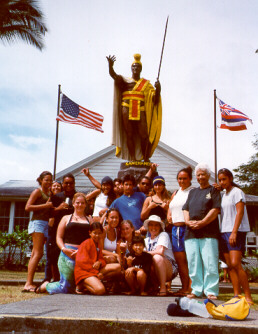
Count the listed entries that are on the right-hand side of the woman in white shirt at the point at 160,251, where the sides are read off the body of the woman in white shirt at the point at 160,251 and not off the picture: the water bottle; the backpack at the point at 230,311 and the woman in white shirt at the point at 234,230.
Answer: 0

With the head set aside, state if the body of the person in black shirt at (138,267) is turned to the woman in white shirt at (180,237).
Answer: no

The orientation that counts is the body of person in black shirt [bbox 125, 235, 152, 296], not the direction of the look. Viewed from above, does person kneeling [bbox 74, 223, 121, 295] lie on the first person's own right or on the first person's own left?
on the first person's own right

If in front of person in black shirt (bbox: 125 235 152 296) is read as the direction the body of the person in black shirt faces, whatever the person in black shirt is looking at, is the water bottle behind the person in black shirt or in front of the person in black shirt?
in front

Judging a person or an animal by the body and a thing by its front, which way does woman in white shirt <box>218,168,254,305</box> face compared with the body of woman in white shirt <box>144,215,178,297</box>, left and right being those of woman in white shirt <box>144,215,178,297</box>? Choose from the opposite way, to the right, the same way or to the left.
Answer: the same way

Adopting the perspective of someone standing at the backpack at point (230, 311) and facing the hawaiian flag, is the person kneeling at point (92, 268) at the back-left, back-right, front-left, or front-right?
front-left

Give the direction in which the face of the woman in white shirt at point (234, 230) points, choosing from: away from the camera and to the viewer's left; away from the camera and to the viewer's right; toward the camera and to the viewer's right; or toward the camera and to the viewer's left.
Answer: toward the camera and to the viewer's left

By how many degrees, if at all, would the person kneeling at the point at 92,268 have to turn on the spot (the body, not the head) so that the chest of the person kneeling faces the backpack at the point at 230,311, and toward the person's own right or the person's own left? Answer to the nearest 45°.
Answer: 0° — they already face it

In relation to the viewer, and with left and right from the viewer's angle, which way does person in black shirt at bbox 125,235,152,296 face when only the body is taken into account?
facing the viewer

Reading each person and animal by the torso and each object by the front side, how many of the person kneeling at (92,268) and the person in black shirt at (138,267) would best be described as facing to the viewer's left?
0

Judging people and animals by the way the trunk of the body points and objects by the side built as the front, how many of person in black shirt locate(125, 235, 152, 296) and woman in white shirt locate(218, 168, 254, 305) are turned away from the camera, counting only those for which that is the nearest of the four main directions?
0

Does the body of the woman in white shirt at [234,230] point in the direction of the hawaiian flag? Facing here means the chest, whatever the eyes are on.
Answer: no

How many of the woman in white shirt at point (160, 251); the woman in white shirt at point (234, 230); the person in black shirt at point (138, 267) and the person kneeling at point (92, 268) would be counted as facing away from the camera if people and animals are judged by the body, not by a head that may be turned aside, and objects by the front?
0

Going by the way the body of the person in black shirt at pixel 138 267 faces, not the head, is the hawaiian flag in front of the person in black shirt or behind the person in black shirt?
behind

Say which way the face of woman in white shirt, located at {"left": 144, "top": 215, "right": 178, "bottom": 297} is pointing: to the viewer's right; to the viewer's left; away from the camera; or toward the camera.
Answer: toward the camera

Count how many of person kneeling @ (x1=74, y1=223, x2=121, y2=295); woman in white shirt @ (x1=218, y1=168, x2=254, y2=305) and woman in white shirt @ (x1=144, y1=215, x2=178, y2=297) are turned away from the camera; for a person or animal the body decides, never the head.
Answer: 0
